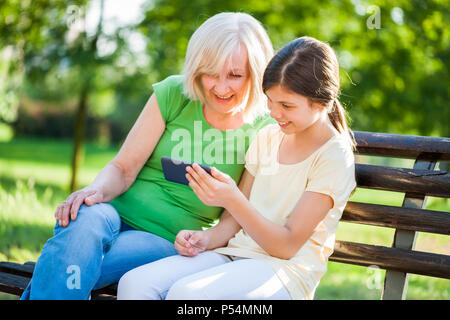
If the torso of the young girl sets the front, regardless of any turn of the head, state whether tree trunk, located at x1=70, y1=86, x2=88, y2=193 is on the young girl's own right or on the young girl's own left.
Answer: on the young girl's own right

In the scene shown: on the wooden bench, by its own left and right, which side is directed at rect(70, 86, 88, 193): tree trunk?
right

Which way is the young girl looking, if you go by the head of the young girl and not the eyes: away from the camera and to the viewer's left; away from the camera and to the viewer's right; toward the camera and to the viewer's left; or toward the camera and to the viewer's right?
toward the camera and to the viewer's left

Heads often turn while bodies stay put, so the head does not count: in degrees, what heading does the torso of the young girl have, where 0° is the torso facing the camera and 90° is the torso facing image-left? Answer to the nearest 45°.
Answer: approximately 45°

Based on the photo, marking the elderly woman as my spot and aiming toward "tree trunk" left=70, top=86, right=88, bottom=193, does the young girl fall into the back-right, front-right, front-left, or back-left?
back-right
